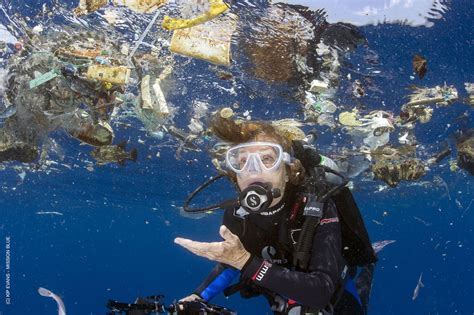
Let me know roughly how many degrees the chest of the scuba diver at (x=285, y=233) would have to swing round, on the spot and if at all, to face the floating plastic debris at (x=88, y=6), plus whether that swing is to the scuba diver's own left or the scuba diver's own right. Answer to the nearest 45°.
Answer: approximately 90° to the scuba diver's own right

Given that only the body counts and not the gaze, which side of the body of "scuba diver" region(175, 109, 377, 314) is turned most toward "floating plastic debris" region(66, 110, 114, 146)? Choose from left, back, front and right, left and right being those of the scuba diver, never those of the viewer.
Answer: right

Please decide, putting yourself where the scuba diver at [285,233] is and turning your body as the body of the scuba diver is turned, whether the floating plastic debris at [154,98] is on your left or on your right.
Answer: on your right

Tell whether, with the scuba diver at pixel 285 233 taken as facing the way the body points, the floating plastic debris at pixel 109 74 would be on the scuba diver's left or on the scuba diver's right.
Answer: on the scuba diver's right

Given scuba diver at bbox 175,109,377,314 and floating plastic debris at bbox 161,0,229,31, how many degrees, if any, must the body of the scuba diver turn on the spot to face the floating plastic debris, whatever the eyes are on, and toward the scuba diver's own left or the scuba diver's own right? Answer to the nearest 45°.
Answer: approximately 90° to the scuba diver's own right

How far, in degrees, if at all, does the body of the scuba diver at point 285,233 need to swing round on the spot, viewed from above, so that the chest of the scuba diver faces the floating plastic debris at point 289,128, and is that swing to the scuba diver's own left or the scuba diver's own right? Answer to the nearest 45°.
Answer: approximately 135° to the scuba diver's own right

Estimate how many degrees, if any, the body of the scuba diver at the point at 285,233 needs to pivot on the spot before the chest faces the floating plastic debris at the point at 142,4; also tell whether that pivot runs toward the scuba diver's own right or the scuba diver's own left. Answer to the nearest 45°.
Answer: approximately 90° to the scuba diver's own right

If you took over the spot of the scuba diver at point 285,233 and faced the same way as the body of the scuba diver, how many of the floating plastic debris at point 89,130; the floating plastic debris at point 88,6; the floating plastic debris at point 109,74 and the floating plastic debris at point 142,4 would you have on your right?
4

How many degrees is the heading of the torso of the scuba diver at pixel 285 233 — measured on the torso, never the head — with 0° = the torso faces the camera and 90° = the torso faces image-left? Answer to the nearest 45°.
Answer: approximately 45°
